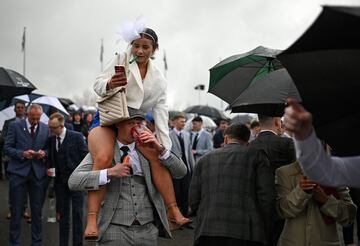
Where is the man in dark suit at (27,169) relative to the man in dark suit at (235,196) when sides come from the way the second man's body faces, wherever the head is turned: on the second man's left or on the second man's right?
on the second man's left

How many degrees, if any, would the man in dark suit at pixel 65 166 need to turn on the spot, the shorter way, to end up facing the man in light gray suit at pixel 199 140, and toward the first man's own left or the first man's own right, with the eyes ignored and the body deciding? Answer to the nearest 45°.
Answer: approximately 180°

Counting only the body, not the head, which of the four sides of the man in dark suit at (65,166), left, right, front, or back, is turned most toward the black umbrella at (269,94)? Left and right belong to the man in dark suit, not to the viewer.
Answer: left

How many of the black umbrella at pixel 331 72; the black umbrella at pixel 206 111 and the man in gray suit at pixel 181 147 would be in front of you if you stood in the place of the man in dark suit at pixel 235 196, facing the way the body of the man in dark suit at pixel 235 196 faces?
2

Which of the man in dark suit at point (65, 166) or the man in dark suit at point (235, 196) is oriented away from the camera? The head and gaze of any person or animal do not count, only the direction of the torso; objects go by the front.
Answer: the man in dark suit at point (235, 196)

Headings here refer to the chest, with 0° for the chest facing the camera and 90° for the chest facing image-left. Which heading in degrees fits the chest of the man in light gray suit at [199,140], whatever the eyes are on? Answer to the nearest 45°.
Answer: approximately 45°

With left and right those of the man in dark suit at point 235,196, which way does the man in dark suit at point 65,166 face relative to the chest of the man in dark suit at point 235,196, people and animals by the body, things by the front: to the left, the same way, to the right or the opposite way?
the opposite way

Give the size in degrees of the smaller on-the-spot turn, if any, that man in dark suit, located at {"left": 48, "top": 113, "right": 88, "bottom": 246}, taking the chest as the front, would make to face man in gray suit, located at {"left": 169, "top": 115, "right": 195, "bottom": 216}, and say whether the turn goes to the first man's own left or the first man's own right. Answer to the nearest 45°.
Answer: approximately 180°

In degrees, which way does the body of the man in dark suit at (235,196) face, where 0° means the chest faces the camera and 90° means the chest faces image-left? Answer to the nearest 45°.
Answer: approximately 180°
